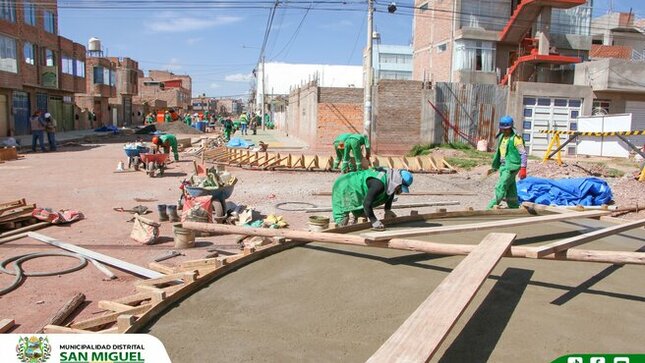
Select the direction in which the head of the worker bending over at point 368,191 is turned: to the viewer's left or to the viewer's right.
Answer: to the viewer's right

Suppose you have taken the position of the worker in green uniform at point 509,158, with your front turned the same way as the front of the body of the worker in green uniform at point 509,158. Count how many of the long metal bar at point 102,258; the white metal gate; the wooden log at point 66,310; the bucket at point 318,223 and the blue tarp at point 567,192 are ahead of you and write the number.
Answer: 3

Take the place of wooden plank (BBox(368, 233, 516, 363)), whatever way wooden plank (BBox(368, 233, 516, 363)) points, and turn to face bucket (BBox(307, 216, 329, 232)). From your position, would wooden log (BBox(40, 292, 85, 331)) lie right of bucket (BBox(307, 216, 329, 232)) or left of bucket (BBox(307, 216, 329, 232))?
left

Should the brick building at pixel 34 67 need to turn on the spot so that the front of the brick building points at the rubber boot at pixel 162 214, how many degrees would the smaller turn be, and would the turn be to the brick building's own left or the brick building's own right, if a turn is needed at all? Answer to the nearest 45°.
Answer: approximately 45° to the brick building's own right

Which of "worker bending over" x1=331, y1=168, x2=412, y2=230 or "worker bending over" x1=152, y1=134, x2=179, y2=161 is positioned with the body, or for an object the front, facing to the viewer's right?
"worker bending over" x1=331, y1=168, x2=412, y2=230

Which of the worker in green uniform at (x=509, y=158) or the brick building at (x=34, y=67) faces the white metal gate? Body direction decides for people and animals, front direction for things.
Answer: the brick building

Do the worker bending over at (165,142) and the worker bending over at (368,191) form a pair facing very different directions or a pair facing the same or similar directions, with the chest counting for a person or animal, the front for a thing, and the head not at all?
very different directions

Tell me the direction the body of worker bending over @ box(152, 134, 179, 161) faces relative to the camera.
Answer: to the viewer's left

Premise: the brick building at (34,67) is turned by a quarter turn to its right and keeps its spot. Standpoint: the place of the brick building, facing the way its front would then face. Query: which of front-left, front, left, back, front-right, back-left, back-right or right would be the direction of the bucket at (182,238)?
front-left

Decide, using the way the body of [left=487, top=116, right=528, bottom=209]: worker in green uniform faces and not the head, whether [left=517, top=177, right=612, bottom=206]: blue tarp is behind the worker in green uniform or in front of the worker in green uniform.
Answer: behind

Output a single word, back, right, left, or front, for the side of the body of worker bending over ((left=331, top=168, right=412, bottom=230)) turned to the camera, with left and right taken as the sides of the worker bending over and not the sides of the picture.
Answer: right
